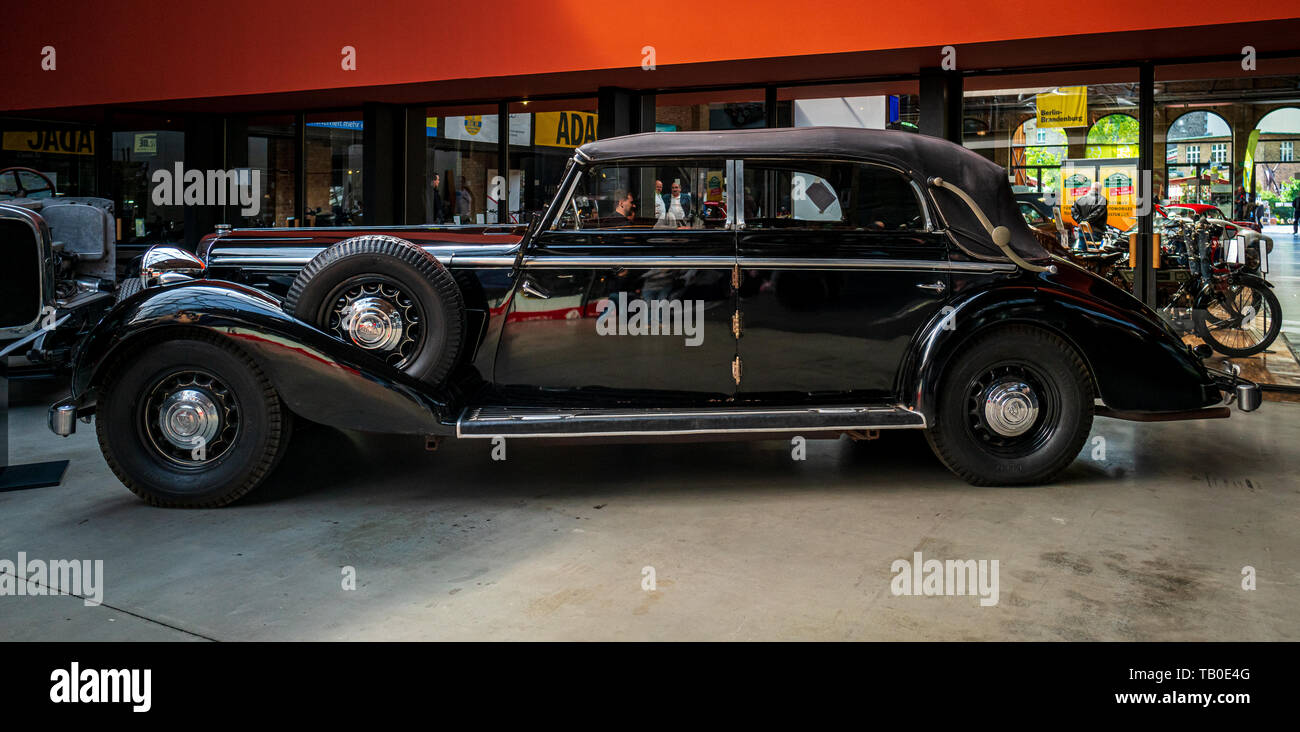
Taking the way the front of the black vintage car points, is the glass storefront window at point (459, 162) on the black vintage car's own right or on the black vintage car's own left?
on the black vintage car's own right

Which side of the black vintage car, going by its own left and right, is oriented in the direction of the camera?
left

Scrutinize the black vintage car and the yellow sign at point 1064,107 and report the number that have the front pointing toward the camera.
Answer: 1

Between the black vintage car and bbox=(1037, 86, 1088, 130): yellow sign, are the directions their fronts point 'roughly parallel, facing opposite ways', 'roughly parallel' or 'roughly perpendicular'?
roughly perpendicular

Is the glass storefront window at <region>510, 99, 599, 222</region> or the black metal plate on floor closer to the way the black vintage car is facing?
the black metal plate on floor

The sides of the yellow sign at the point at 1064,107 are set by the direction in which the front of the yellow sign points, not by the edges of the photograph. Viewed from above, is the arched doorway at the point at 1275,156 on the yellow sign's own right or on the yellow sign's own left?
on the yellow sign's own left

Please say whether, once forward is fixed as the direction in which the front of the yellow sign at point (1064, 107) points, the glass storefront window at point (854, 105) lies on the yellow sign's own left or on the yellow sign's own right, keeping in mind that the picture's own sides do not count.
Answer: on the yellow sign's own right

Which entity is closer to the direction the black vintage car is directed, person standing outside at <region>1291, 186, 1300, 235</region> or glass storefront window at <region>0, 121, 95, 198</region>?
the glass storefront window

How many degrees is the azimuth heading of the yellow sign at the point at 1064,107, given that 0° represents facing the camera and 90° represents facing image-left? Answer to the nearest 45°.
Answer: approximately 0°

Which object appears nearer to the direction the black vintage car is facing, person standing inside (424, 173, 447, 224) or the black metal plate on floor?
the black metal plate on floor
